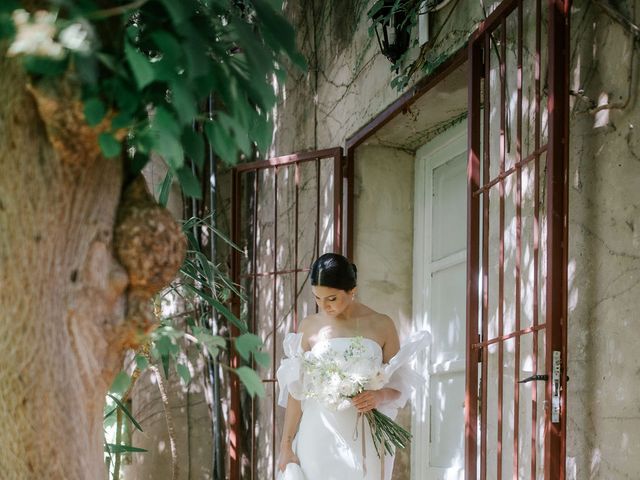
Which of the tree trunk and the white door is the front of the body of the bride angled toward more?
the tree trunk

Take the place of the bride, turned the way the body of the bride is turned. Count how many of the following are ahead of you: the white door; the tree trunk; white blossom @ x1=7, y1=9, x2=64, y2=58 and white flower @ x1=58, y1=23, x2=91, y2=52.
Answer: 3

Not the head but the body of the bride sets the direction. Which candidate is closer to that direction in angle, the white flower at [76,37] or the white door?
the white flower

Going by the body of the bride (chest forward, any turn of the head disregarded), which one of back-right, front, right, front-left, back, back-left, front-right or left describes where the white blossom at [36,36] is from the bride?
front

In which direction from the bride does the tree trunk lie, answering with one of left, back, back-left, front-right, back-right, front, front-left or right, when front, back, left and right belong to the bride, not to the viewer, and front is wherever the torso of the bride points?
front

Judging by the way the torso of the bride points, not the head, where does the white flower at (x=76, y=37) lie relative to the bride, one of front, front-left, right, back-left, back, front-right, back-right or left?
front

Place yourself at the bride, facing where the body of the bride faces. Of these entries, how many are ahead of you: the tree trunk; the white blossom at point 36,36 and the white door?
2

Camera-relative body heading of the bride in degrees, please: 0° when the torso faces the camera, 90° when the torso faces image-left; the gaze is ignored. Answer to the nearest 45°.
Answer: approximately 0°
